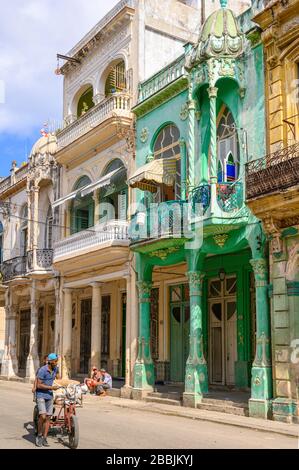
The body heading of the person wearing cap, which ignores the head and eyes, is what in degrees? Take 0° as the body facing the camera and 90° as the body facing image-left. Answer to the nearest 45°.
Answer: approximately 315°

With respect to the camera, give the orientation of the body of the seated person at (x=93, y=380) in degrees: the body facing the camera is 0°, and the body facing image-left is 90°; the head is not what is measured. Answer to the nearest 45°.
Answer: approximately 45°

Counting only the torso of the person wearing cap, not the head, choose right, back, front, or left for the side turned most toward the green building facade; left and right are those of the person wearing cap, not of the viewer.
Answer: left

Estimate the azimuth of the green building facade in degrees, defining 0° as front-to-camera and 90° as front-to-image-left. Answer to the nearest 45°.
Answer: approximately 45°

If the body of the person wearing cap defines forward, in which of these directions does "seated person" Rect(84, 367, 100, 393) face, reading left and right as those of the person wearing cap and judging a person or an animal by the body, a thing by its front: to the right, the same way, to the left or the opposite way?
to the right

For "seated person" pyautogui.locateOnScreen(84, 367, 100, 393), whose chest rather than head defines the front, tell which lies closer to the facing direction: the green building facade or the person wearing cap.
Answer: the person wearing cap
